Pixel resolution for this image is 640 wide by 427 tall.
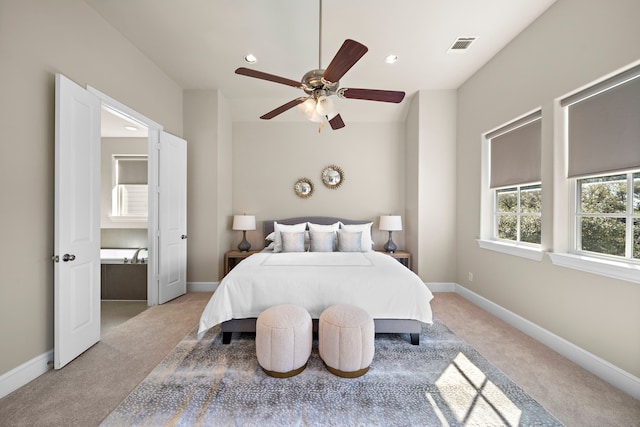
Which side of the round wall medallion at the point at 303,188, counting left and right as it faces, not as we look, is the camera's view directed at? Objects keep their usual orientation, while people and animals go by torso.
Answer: front

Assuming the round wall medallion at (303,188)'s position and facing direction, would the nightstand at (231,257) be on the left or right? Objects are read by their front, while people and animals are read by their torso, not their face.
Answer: on its right

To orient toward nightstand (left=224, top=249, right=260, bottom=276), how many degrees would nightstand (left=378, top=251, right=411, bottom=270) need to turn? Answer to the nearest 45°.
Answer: approximately 90° to its right

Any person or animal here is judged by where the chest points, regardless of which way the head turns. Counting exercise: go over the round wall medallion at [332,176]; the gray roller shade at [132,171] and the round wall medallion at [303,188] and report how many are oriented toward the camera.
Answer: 3

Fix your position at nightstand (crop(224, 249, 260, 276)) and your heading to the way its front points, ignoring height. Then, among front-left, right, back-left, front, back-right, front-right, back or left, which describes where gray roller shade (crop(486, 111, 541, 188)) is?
front-left

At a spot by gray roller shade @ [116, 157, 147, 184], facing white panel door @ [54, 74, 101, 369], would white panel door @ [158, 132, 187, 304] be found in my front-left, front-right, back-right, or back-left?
front-left

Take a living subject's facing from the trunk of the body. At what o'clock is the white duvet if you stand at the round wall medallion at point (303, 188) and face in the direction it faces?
The white duvet is roughly at 12 o'clock from the round wall medallion.

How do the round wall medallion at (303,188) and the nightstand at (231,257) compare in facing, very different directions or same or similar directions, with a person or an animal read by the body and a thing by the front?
same or similar directions

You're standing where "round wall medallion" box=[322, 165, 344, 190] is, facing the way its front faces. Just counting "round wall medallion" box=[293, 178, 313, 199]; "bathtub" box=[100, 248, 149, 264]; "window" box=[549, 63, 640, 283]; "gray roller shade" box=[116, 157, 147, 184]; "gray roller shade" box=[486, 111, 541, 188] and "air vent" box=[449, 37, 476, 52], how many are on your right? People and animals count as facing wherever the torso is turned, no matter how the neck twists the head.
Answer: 3

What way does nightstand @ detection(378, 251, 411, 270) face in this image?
toward the camera

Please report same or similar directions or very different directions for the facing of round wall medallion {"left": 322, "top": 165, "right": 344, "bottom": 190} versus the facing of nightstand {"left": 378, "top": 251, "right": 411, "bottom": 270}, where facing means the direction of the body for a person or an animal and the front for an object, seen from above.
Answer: same or similar directions

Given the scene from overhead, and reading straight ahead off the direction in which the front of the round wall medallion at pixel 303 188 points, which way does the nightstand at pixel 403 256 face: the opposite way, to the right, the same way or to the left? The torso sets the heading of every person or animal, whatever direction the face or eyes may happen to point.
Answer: the same way

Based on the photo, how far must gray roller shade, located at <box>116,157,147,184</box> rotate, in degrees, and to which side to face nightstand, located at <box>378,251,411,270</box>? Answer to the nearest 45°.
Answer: approximately 45° to its left

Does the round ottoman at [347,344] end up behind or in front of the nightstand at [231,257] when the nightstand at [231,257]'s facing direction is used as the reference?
in front

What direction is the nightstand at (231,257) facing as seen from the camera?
toward the camera
